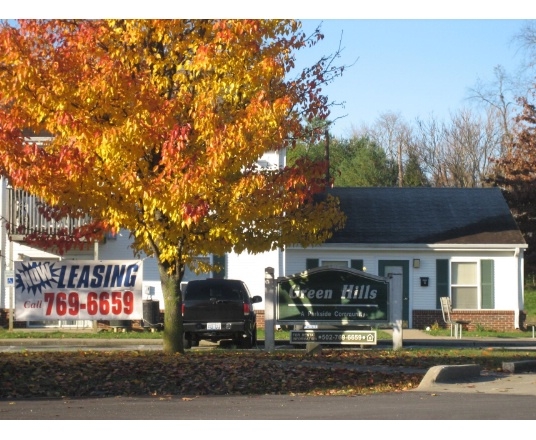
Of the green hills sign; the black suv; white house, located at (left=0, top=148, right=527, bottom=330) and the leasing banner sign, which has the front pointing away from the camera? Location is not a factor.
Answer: the black suv

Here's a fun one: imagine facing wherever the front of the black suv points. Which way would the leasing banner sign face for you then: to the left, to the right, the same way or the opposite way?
the opposite way

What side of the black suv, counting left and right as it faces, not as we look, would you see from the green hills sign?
right

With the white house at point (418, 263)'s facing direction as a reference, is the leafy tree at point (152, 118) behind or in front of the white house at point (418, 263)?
in front

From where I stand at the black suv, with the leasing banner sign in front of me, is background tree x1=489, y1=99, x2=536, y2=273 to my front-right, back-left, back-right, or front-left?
back-right

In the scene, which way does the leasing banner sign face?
toward the camera

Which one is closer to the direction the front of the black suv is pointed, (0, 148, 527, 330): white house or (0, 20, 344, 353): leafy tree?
the white house

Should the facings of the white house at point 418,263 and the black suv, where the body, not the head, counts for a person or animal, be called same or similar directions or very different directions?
very different directions

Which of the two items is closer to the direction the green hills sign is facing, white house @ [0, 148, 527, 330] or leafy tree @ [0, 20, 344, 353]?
the leafy tree

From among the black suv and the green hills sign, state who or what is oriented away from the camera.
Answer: the black suv

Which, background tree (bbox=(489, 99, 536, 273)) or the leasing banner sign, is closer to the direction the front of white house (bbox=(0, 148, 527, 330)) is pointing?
the leasing banner sign

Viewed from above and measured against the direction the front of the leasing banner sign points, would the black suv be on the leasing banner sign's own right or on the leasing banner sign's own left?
on the leasing banner sign's own left

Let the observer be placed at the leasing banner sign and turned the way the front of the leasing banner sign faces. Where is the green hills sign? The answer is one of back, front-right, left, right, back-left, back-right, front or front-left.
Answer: left

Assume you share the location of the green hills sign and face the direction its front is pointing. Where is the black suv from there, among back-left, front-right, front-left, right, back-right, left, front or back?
right

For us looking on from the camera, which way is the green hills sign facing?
facing the viewer

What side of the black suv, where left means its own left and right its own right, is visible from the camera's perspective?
back

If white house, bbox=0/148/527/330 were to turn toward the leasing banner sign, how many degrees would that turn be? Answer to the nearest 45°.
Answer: approximately 45° to its right

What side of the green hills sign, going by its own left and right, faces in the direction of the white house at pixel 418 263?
back

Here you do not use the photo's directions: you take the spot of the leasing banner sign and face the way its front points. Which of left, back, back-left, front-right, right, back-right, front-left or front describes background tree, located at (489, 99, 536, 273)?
back-left
